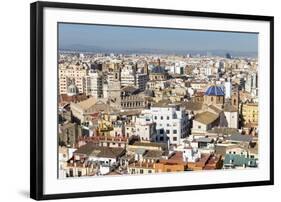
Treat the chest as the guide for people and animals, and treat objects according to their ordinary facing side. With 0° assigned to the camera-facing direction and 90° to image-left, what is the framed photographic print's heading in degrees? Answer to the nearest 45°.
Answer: approximately 315°
